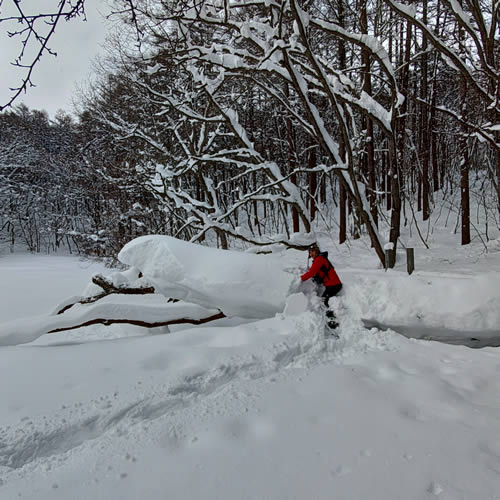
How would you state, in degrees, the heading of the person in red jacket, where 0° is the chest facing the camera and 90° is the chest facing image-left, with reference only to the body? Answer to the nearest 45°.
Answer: approximately 90°

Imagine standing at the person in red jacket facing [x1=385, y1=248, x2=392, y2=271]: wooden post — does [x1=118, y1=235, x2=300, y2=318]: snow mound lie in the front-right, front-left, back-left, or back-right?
back-left

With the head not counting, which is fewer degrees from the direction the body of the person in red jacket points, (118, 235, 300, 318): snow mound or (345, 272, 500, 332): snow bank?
the snow mound

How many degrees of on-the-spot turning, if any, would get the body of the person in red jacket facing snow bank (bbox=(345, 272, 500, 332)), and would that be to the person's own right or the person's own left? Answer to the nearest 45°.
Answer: approximately 180°

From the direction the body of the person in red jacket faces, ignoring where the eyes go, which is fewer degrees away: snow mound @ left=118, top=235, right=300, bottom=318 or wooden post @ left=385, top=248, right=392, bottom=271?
the snow mound

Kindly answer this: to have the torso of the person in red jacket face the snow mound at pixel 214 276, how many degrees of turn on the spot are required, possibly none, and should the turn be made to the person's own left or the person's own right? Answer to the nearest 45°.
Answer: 0° — they already face it

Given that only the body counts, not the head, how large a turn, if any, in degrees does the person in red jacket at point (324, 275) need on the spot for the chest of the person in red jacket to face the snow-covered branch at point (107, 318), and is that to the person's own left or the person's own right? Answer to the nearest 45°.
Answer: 0° — they already face it

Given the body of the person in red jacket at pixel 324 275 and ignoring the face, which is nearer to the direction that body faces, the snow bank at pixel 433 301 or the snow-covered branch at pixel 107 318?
the snow-covered branch

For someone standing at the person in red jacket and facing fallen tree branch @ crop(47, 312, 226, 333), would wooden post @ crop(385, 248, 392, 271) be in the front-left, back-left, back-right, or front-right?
back-right
